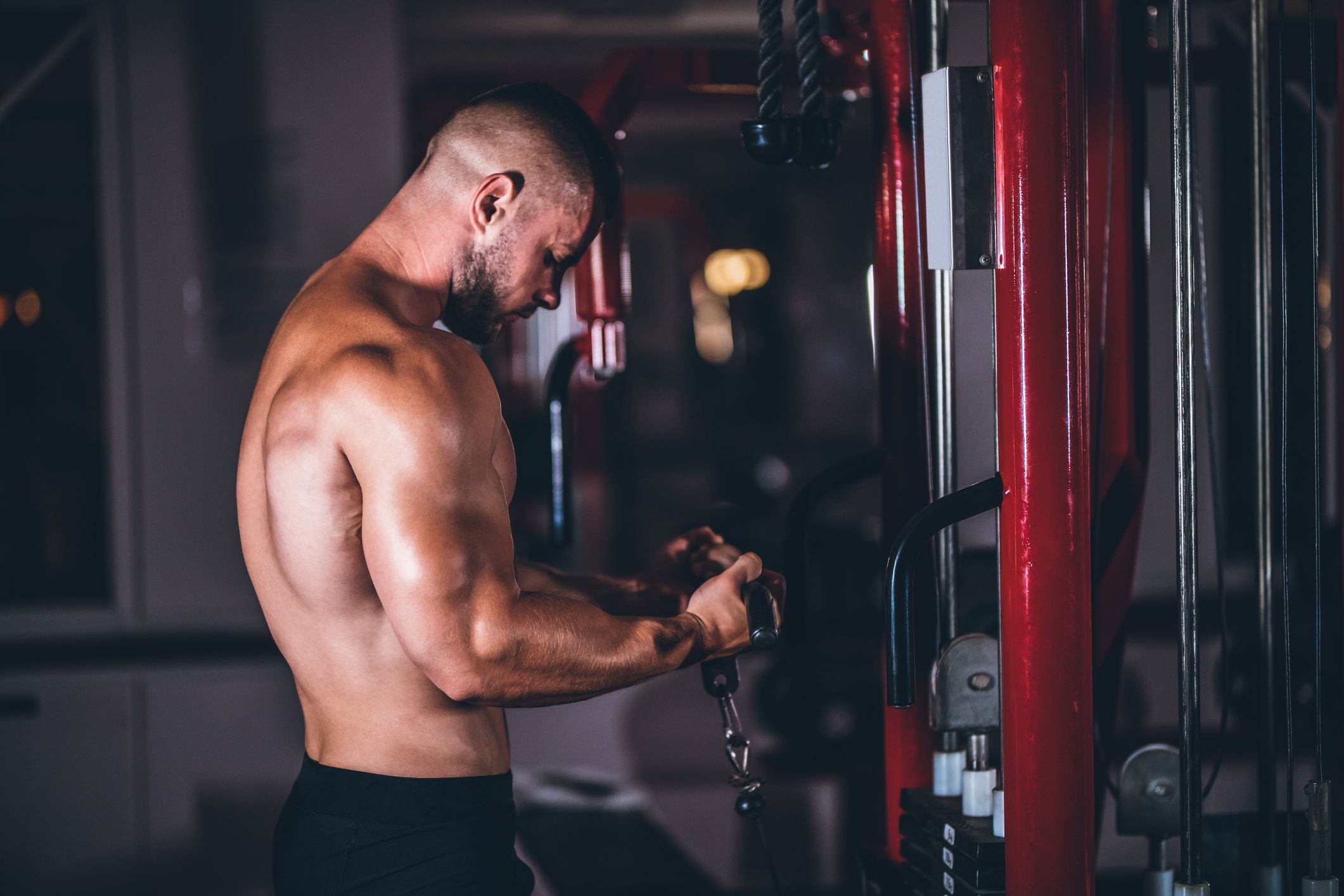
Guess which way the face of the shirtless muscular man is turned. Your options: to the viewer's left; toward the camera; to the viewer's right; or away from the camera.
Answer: to the viewer's right

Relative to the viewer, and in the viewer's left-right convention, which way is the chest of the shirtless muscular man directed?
facing to the right of the viewer
